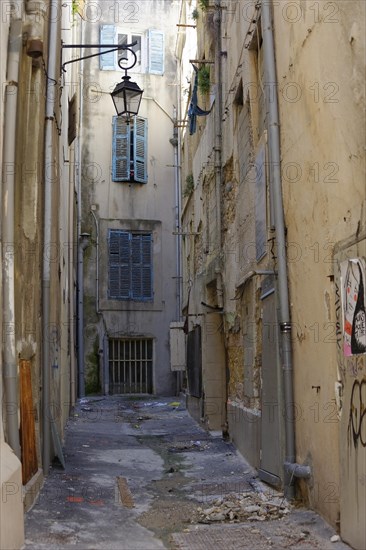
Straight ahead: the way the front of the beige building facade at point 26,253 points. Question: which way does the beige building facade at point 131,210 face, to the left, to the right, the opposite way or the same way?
to the right

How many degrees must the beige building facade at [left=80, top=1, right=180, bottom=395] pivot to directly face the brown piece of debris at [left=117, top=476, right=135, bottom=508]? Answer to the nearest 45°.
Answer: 0° — it already faces it

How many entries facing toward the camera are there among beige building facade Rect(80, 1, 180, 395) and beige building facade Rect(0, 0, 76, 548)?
1

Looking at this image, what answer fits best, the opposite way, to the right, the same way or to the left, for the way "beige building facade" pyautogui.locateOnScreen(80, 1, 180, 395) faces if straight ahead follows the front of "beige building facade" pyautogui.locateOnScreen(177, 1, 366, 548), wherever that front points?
to the left

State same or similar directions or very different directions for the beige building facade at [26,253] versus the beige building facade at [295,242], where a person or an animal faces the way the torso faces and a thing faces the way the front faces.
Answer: very different directions

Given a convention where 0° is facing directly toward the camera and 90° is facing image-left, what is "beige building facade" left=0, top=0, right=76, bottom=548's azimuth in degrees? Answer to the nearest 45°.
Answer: approximately 270°

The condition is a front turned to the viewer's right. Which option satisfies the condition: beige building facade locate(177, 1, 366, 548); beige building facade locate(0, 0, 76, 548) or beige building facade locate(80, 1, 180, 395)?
beige building facade locate(0, 0, 76, 548)

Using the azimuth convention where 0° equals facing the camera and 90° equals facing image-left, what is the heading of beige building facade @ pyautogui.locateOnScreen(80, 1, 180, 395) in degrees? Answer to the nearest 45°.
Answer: approximately 0°

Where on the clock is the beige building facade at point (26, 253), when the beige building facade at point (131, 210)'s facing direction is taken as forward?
the beige building facade at point (26, 253) is roughly at 12 o'clock from the beige building facade at point (131, 210).

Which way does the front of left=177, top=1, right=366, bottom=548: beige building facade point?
to the viewer's left

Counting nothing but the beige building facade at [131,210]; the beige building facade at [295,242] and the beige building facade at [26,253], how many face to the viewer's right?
1

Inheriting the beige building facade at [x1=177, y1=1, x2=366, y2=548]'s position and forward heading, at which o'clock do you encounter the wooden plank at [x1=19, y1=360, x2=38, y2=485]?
The wooden plank is roughly at 12 o'clock from the beige building facade.

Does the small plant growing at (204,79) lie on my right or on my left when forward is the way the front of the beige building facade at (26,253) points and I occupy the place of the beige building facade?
on my left

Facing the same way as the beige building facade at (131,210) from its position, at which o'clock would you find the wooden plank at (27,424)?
The wooden plank is roughly at 12 o'clock from the beige building facade.

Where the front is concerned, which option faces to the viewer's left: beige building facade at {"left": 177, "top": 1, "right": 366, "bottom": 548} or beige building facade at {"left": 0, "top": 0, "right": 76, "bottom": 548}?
beige building facade at {"left": 177, "top": 1, "right": 366, "bottom": 548}

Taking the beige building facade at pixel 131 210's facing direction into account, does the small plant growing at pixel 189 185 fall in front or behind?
in front
